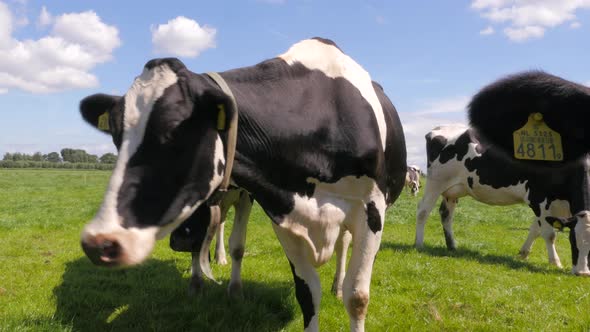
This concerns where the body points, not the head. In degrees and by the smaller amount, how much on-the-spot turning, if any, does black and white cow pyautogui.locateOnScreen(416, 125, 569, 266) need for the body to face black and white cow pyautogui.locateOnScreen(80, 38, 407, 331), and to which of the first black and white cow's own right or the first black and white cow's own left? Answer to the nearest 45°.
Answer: approximately 90° to the first black and white cow's own right

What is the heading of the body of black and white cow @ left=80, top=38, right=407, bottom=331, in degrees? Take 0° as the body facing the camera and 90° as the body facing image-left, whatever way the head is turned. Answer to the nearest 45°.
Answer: approximately 45°

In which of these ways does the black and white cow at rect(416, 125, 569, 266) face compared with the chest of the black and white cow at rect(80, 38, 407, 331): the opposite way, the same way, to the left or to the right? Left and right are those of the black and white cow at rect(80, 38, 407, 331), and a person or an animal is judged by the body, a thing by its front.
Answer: to the left

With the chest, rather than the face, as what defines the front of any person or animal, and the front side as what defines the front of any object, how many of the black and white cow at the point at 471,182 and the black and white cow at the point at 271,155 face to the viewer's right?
1

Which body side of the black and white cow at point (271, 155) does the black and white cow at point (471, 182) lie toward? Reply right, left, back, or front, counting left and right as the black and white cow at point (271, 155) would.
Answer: back

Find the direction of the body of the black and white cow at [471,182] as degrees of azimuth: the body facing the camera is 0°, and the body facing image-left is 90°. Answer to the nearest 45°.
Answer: approximately 270°

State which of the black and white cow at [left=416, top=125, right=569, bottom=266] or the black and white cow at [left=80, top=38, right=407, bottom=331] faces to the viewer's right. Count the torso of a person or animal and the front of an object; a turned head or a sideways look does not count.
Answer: the black and white cow at [left=416, top=125, right=569, bottom=266]
